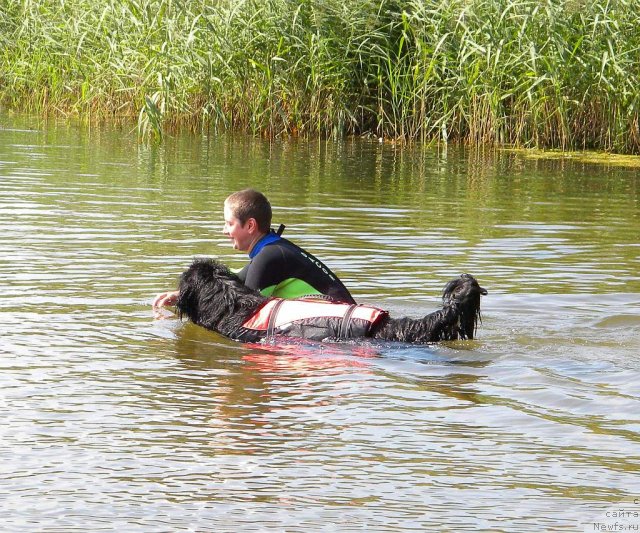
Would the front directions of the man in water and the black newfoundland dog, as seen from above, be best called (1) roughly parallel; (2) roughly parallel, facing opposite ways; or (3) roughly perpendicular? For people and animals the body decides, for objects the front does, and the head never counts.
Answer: roughly parallel

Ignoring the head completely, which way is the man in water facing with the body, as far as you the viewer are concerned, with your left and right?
facing to the left of the viewer

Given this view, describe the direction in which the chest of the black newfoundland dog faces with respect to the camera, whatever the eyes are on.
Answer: to the viewer's left

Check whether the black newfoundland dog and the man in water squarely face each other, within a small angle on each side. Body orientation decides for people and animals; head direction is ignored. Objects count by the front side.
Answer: no

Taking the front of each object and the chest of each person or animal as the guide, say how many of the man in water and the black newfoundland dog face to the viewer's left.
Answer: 2
